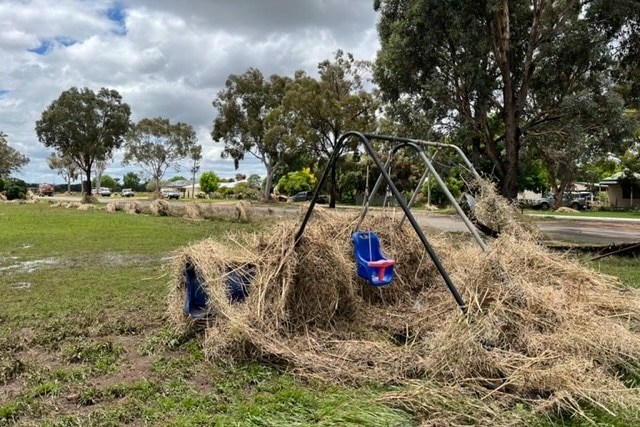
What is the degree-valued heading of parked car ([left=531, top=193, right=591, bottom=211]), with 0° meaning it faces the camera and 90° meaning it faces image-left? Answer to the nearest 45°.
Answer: approximately 90°

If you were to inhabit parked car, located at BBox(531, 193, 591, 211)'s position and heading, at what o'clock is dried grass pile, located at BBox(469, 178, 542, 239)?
The dried grass pile is roughly at 9 o'clock from the parked car.

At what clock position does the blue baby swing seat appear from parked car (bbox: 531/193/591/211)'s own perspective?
The blue baby swing seat is roughly at 9 o'clock from the parked car.

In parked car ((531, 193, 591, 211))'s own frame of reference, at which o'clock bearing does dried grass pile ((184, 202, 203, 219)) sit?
The dried grass pile is roughly at 10 o'clock from the parked car.

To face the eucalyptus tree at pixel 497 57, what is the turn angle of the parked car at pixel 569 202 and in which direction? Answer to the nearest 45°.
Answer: approximately 90° to its left

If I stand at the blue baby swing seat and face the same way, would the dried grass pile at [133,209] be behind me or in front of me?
behind

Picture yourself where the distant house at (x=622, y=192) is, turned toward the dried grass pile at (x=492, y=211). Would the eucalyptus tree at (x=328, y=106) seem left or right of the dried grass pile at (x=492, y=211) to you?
right

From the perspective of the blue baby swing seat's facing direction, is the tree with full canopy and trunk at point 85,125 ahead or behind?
behind

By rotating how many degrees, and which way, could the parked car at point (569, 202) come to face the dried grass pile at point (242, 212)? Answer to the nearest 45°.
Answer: approximately 45° to its left

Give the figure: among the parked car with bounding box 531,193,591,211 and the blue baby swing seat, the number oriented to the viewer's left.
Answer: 1

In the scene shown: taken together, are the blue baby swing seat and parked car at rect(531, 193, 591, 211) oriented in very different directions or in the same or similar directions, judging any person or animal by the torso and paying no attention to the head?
very different directions
